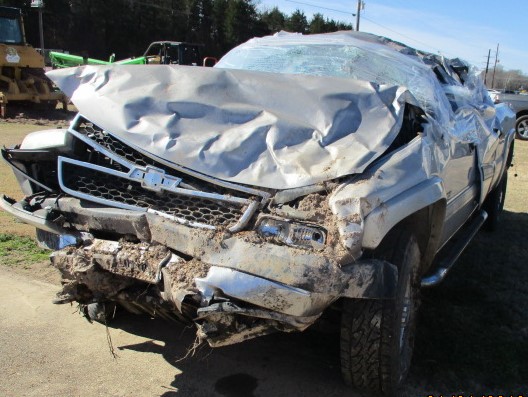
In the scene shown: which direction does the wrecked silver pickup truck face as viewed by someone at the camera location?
facing the viewer and to the left of the viewer

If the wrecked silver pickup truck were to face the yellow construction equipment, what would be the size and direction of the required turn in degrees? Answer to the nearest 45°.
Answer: approximately 90° to its right
